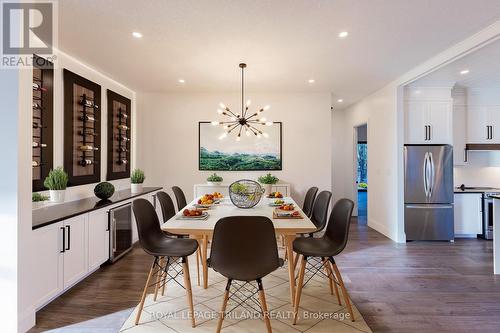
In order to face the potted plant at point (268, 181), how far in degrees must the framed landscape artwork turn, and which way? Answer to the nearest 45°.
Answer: approximately 45° to its left

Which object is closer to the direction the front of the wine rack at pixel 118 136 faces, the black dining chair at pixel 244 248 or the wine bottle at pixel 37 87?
the black dining chair

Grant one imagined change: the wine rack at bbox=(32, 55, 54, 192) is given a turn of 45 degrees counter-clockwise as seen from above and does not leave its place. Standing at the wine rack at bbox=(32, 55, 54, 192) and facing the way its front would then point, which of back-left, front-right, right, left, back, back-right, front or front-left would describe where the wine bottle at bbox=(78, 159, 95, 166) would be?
front-left

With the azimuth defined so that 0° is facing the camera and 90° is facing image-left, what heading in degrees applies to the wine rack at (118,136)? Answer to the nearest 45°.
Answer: approximately 315°

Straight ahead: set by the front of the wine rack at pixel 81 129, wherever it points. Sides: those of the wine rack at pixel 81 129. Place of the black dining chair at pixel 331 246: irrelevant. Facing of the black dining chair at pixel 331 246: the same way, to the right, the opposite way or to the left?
the opposite way

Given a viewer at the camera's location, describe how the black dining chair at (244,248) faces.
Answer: facing away from the viewer

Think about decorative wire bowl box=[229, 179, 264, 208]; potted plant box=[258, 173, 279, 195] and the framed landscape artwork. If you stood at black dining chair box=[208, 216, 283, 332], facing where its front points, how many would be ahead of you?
3

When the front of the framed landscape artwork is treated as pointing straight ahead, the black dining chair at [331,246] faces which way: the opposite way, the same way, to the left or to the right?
to the right

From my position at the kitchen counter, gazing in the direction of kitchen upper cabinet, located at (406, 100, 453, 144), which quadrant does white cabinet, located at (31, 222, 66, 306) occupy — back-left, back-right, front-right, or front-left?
back-left

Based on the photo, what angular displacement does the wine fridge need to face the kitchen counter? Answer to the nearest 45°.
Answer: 0° — it already faces it

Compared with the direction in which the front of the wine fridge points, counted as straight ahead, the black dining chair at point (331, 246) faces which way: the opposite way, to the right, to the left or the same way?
the opposite way

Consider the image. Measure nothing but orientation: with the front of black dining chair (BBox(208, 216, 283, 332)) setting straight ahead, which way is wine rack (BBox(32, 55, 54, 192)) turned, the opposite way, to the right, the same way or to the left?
to the right
